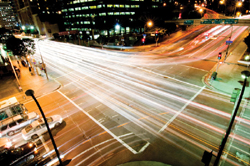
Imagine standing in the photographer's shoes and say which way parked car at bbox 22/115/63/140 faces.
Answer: facing away from the viewer and to the right of the viewer

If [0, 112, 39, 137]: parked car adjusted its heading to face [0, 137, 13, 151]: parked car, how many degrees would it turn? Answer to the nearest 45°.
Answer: approximately 180°

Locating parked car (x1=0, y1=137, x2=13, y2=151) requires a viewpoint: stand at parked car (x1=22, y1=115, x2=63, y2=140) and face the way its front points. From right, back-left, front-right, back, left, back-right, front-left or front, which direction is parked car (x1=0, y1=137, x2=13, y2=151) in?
back-left

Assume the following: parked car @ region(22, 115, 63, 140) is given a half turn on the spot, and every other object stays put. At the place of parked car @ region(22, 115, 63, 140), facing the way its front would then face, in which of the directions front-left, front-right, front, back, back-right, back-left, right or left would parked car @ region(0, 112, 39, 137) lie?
right

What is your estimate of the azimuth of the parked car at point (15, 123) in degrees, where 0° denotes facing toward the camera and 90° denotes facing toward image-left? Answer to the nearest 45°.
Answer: approximately 225°

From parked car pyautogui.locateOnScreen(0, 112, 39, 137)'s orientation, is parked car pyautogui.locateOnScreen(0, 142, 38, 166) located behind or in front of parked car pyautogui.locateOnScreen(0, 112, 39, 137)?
behind
